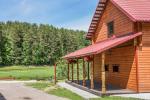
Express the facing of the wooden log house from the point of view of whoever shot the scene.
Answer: facing the viewer and to the left of the viewer
